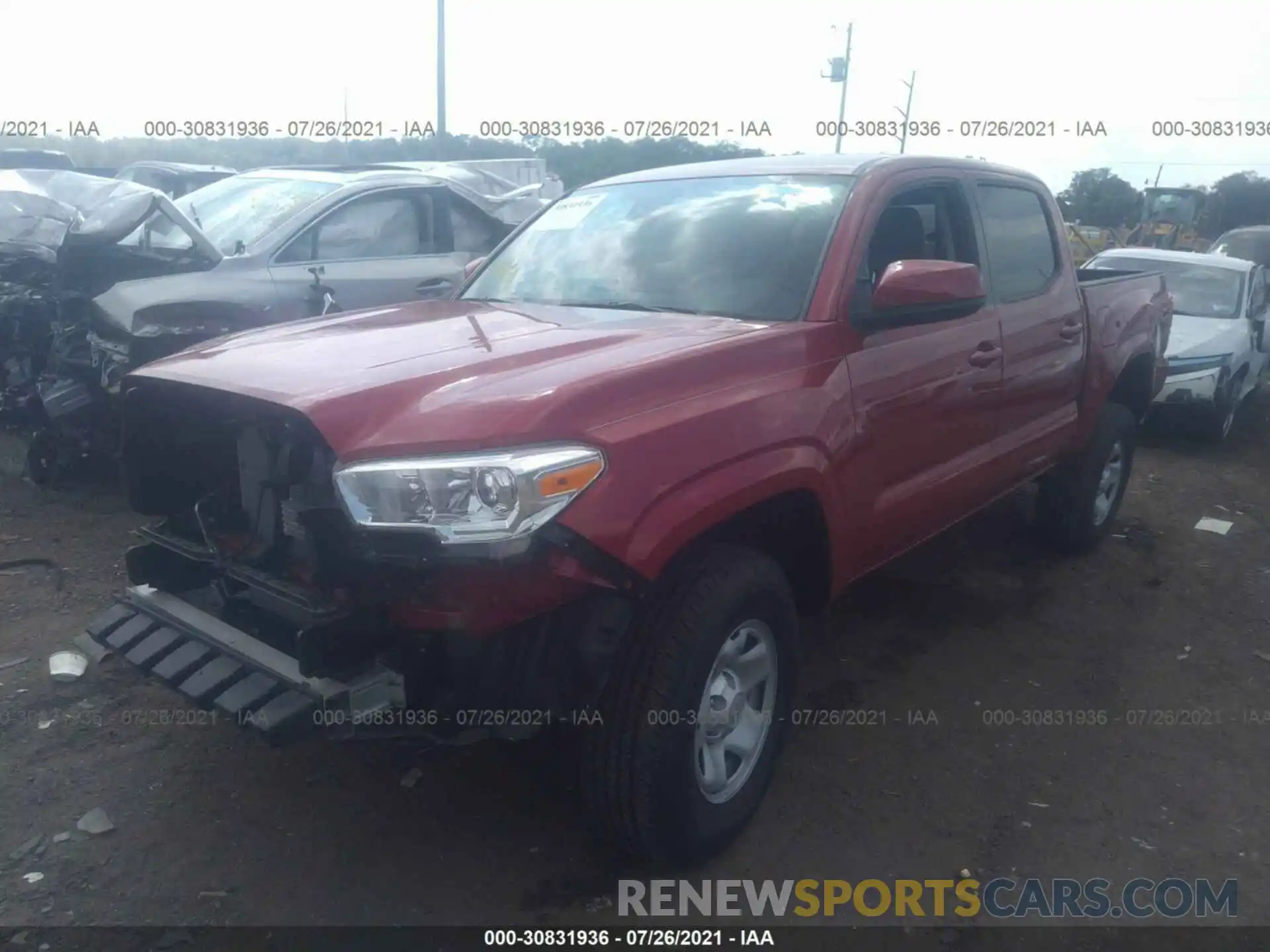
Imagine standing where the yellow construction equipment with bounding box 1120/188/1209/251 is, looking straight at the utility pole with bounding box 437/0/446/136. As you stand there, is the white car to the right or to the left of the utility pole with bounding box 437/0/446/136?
left

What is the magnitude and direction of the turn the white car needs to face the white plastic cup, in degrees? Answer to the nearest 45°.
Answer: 0° — it already faces it

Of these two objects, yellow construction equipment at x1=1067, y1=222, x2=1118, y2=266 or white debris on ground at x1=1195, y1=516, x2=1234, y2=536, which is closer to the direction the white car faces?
the white debris on ground

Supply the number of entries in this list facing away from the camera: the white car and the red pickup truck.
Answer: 0

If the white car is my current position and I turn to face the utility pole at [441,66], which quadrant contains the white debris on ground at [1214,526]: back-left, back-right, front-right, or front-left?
back-left

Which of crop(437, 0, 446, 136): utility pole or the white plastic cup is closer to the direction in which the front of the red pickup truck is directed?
the white plastic cup

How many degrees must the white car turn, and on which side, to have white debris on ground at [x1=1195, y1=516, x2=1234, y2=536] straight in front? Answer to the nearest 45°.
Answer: approximately 45° to its left

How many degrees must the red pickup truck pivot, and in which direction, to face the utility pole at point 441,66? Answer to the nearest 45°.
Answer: approximately 135° to its right

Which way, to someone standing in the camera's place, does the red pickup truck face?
facing the viewer and to the left of the viewer
